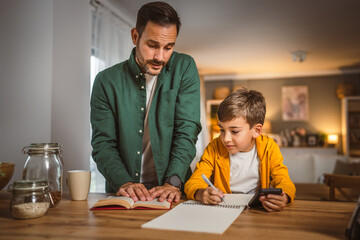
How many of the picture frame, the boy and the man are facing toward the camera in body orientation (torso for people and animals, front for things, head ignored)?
3

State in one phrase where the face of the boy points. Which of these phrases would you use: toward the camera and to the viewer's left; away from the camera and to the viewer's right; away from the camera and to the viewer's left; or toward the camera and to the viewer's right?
toward the camera and to the viewer's left

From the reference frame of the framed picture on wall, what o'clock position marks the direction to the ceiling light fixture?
The ceiling light fixture is roughly at 12 o'clock from the framed picture on wall.

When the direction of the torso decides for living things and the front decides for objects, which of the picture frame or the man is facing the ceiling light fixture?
the picture frame

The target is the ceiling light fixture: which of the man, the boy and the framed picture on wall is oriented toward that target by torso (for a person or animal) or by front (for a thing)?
the framed picture on wall

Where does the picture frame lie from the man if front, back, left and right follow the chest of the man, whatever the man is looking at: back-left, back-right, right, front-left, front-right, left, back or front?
back-left

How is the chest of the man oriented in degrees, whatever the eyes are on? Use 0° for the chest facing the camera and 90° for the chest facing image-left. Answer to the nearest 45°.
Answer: approximately 0°

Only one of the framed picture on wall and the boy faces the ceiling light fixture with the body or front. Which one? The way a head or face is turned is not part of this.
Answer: the framed picture on wall

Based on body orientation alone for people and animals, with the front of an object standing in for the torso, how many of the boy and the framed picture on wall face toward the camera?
2

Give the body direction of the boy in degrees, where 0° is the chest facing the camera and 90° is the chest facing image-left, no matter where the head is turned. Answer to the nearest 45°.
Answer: approximately 0°
